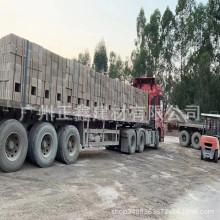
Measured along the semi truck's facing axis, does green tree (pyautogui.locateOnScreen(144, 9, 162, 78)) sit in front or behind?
in front

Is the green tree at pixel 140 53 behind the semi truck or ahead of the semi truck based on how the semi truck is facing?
ahead

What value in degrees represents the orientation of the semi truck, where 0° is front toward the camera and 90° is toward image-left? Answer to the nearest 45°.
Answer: approximately 225°

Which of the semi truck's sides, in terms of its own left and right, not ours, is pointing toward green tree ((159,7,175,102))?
front
